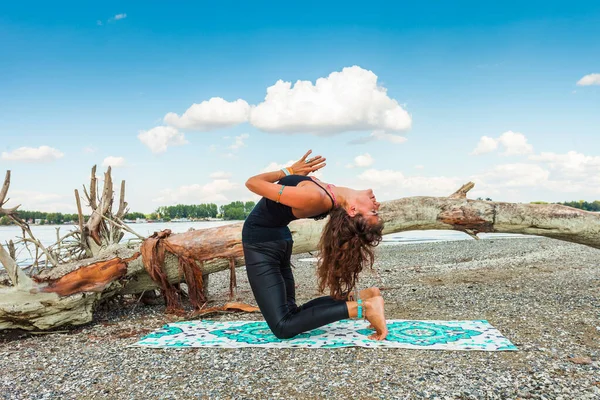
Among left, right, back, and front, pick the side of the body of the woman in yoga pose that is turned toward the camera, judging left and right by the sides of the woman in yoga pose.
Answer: left
